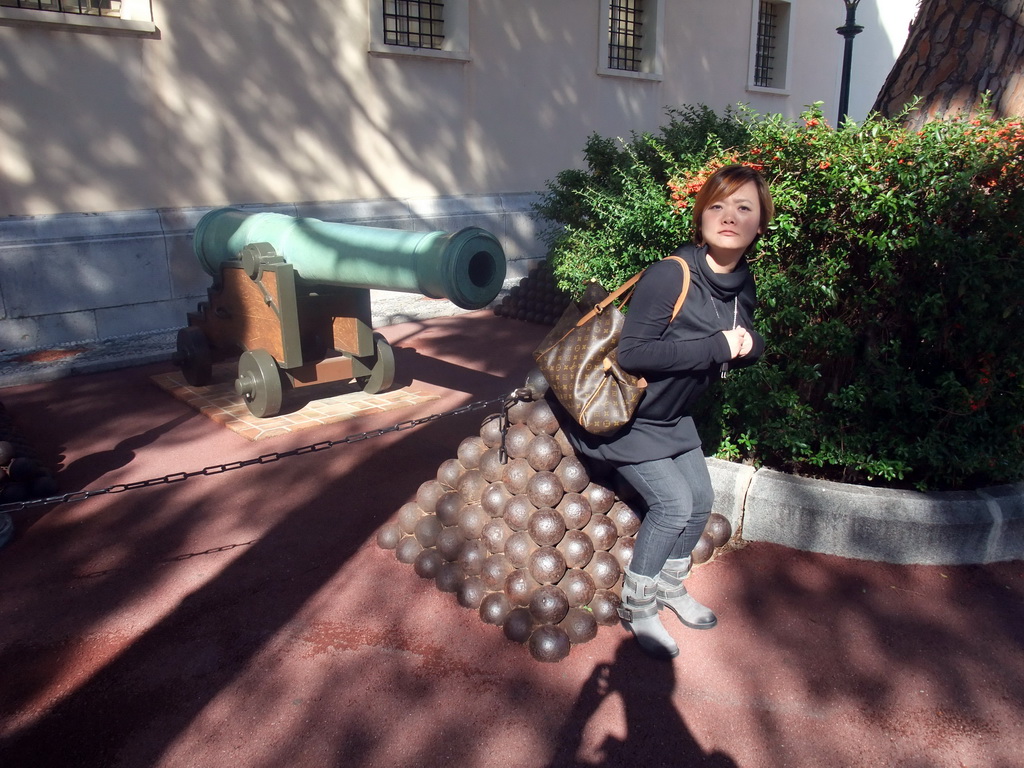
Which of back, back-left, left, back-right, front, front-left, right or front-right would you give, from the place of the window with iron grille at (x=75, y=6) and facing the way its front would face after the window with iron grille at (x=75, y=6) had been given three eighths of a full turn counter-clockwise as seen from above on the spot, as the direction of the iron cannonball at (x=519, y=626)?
back-right

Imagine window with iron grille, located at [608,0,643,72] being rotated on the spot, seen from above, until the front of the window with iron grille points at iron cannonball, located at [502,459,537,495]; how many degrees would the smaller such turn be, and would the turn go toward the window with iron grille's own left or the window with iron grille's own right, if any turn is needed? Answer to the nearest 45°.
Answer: approximately 45° to the window with iron grille's own right

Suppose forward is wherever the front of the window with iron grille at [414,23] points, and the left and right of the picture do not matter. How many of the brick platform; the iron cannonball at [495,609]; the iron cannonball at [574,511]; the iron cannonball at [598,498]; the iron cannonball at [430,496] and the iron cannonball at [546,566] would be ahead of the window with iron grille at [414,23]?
6

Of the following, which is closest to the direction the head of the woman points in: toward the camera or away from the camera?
toward the camera

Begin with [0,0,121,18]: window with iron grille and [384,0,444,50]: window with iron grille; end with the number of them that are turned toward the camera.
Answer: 2

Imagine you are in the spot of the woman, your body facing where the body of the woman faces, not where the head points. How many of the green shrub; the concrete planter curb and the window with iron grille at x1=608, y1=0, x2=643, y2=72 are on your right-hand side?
0

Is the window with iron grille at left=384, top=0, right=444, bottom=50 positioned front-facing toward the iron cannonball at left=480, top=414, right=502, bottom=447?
yes

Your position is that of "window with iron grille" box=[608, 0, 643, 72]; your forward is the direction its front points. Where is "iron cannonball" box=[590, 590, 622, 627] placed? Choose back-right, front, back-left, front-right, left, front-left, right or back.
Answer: front-right

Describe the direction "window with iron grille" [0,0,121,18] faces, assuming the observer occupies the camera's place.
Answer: facing the viewer

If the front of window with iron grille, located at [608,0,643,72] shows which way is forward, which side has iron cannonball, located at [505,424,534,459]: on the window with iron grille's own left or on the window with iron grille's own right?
on the window with iron grille's own right

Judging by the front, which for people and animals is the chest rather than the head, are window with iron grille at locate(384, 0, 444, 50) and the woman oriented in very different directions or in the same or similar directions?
same or similar directions

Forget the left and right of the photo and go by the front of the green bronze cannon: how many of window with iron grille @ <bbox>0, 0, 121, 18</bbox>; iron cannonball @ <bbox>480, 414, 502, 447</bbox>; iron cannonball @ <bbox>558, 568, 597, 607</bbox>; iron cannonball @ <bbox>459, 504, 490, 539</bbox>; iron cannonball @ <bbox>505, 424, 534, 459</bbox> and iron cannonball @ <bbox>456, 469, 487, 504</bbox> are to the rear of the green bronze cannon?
1

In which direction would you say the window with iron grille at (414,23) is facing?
toward the camera

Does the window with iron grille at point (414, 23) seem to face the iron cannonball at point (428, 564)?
yes

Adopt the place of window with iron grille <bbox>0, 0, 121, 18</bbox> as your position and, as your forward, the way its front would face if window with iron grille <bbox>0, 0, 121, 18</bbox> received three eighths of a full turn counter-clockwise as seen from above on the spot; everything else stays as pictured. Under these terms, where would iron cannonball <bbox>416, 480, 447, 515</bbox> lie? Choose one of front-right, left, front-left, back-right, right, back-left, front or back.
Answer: back-right

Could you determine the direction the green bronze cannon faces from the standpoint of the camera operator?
facing the viewer and to the right of the viewer

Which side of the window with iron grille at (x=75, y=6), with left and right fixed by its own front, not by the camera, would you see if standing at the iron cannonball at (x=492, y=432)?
front
